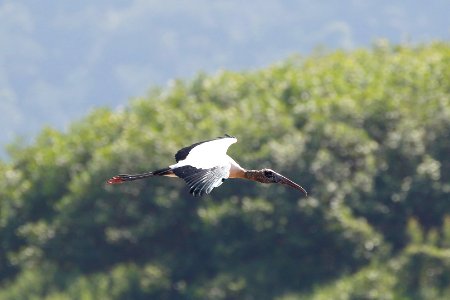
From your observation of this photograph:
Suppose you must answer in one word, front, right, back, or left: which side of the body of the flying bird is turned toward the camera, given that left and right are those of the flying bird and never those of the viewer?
right
